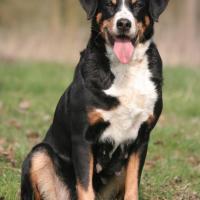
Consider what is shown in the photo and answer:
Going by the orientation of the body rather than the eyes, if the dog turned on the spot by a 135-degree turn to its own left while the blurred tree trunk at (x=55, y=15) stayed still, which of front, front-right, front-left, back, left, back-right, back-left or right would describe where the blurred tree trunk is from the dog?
front

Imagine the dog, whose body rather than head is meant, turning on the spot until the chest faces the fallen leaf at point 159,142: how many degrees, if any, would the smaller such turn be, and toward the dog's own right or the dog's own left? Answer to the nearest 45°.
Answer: approximately 135° to the dog's own left

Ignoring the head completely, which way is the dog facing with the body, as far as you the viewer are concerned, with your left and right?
facing the viewer and to the right of the viewer
